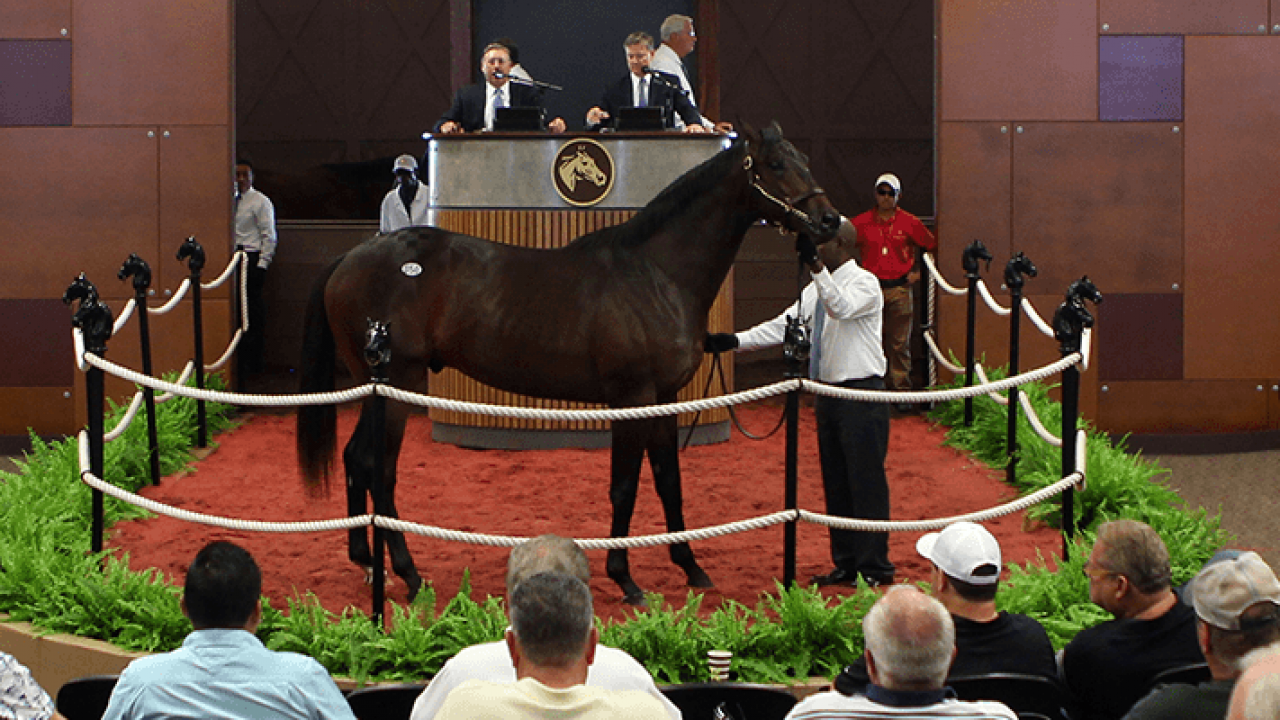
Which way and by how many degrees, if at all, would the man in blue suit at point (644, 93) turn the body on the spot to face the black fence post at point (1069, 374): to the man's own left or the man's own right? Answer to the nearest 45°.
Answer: approximately 45° to the man's own left

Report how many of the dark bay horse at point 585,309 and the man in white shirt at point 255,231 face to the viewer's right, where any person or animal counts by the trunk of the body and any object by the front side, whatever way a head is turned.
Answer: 1

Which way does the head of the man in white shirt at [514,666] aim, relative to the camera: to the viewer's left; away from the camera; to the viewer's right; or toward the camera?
away from the camera

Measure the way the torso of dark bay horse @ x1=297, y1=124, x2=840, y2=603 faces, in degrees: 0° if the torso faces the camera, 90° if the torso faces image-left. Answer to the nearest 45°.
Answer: approximately 270°

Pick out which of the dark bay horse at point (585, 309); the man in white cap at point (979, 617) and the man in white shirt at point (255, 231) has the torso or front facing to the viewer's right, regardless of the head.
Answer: the dark bay horse

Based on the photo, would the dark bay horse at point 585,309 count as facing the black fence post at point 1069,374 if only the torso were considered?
yes

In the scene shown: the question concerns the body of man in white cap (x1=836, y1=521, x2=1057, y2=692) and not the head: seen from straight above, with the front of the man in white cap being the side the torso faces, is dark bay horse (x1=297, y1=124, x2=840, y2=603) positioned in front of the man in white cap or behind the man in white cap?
in front

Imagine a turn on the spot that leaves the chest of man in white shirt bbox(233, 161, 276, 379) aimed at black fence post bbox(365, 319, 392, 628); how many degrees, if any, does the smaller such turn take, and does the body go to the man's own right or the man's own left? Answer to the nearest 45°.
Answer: approximately 45° to the man's own left

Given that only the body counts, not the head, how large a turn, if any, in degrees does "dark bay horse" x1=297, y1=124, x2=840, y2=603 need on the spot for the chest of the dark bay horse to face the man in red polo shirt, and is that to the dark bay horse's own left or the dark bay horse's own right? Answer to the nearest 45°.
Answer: approximately 45° to the dark bay horse's own left
